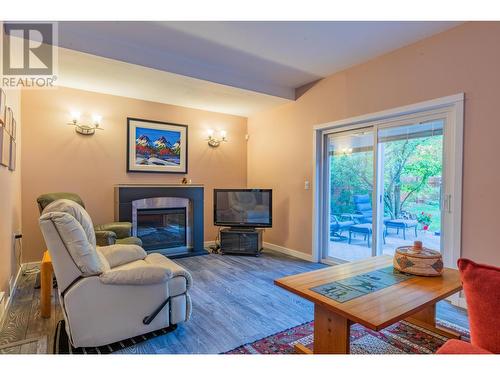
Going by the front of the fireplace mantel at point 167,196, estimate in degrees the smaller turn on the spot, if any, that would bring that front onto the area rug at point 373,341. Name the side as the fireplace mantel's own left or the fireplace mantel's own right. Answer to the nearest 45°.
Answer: approximately 45° to the fireplace mantel's own left

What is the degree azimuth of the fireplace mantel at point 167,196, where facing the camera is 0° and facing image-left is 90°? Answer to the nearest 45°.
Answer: approximately 0°

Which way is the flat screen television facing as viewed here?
toward the camera

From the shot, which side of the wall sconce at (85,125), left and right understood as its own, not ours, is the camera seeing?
front

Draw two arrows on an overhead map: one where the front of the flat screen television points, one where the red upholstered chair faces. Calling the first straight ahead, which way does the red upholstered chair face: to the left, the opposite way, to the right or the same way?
to the right

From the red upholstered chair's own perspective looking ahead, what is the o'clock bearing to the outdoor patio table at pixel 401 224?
The outdoor patio table is roughly at 4 o'clock from the red upholstered chair.

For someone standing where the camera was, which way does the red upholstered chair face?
facing the viewer and to the left of the viewer

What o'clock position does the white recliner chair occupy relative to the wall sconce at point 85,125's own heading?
The white recliner chair is roughly at 12 o'clock from the wall sconce.

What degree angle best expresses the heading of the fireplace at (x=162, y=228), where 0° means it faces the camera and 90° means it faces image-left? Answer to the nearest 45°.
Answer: approximately 0°

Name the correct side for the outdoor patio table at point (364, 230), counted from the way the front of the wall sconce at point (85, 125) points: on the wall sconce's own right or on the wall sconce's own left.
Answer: on the wall sconce's own left

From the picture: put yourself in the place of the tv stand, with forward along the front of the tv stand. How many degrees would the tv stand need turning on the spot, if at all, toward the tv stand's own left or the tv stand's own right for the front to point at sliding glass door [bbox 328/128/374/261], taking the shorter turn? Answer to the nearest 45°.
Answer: approximately 45° to the tv stand's own left

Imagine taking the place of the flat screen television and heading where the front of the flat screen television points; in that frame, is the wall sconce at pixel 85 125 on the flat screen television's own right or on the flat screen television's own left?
on the flat screen television's own right

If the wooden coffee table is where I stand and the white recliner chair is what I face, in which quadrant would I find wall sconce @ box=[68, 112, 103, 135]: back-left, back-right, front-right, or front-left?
front-right
